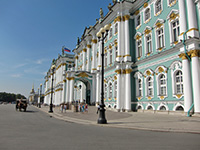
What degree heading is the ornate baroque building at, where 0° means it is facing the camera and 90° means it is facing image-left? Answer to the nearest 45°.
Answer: approximately 45°
